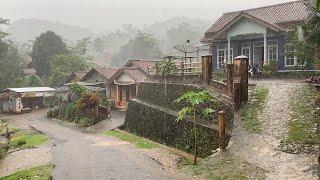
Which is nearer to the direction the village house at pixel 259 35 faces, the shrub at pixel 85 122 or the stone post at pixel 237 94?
the stone post

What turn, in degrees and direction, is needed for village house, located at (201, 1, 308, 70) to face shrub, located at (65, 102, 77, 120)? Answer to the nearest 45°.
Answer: approximately 90° to its right

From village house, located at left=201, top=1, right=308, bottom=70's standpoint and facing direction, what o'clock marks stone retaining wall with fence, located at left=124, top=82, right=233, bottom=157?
The stone retaining wall with fence is roughly at 1 o'clock from the village house.

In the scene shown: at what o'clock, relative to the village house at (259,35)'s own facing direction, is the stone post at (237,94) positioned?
The stone post is roughly at 12 o'clock from the village house.

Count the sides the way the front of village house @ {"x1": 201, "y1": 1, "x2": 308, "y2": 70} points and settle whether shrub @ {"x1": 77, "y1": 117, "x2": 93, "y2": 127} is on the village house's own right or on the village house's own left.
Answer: on the village house's own right

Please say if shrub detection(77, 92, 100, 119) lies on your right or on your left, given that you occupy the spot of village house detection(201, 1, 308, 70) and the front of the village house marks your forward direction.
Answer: on your right

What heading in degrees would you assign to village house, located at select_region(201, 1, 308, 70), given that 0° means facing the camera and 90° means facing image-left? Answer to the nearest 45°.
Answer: approximately 0°

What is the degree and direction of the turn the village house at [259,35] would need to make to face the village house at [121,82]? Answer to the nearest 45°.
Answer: approximately 135° to its right
